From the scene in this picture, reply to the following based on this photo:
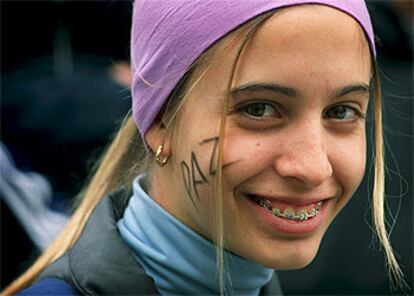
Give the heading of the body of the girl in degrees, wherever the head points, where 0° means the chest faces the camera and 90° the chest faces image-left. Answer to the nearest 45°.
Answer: approximately 315°

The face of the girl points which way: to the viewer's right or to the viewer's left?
to the viewer's right
